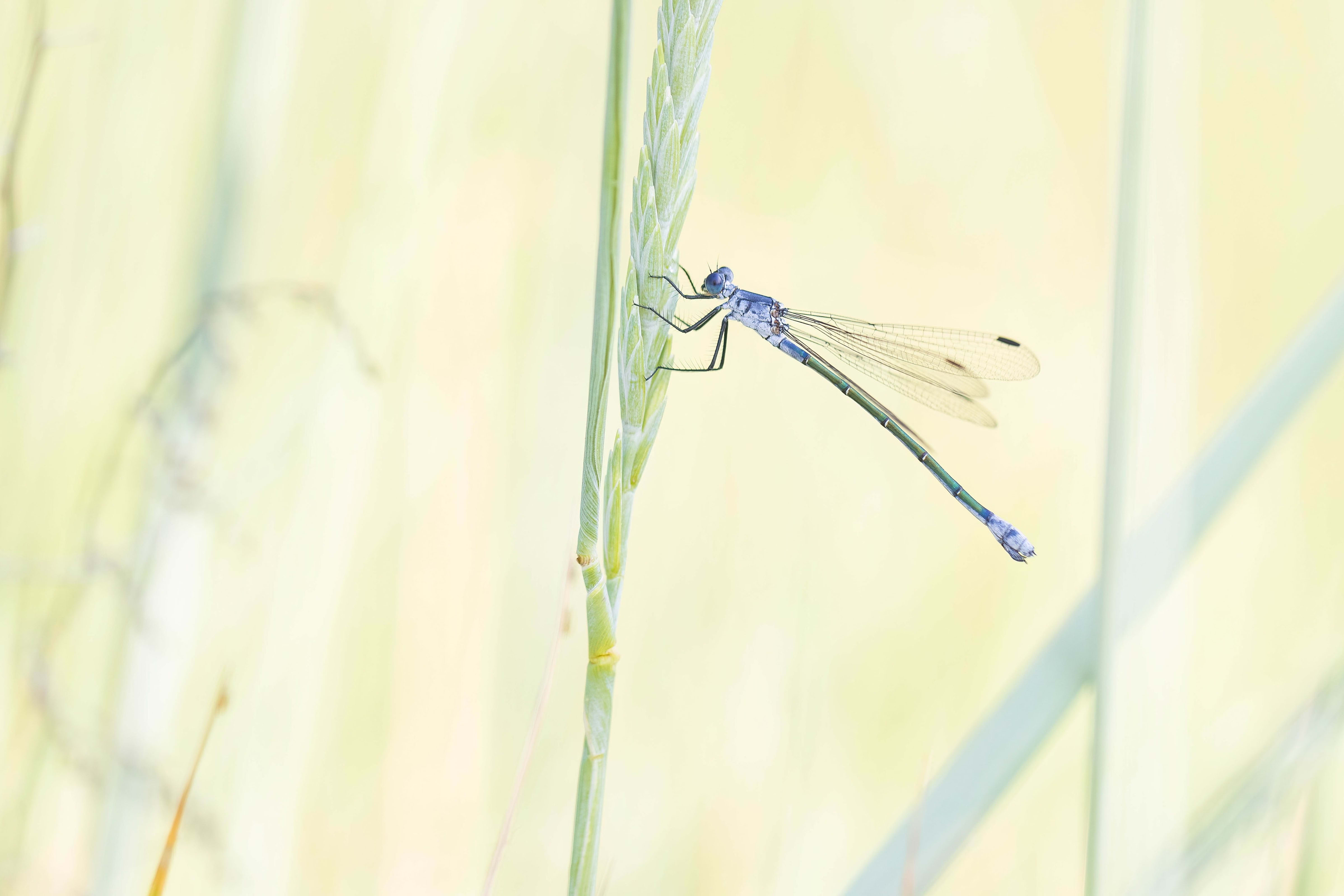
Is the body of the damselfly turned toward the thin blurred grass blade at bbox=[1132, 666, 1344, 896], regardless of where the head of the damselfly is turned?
no

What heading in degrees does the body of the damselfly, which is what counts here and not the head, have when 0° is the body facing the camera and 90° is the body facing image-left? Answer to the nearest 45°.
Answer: approximately 90°

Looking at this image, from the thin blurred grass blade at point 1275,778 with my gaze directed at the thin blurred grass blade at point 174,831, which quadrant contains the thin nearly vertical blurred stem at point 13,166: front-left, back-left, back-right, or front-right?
front-right

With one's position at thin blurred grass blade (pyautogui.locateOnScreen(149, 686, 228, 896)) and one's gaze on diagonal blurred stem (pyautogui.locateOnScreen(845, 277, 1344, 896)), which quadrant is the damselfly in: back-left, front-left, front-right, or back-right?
front-left

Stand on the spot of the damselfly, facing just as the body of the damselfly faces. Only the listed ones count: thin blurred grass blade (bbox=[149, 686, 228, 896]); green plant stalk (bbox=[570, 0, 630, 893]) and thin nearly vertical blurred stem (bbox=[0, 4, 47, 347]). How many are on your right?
0

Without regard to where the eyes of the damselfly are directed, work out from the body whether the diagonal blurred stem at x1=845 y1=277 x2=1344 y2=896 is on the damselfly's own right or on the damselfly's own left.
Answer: on the damselfly's own right

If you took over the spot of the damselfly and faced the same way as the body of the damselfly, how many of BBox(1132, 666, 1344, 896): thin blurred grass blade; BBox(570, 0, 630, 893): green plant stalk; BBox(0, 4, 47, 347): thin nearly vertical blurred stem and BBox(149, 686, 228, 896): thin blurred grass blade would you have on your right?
3
